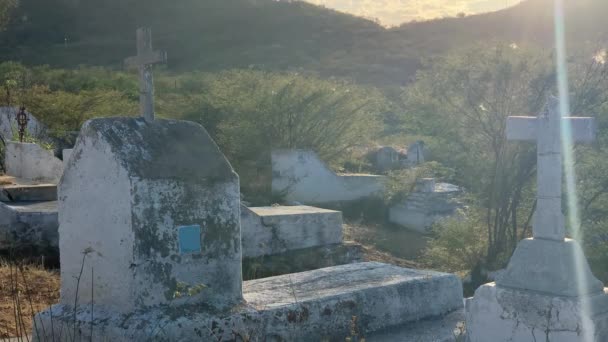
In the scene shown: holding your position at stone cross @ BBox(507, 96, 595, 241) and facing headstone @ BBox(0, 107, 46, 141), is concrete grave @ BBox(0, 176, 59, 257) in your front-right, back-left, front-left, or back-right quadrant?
front-left

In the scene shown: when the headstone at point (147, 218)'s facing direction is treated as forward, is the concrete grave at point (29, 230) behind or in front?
behind

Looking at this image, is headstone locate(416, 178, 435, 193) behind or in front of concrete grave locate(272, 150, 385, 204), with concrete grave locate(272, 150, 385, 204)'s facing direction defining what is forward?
in front

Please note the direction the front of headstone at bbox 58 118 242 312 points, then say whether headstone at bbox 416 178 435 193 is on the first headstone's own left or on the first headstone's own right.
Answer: on the first headstone's own left

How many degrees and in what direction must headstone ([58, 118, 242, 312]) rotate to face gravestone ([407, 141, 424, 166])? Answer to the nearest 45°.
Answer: approximately 90° to its left

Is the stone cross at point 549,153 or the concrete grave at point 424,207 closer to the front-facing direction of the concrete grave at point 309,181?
the concrete grave

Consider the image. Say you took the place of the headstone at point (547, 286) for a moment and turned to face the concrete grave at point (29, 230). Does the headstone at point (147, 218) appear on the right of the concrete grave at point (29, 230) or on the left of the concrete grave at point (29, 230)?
left

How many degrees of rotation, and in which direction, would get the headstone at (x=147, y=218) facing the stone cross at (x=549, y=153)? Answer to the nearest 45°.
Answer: approximately 45° to its left

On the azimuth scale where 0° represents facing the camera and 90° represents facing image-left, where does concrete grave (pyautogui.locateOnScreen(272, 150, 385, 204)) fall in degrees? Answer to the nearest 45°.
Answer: approximately 270°

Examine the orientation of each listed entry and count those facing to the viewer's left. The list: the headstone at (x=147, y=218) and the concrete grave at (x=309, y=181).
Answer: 0

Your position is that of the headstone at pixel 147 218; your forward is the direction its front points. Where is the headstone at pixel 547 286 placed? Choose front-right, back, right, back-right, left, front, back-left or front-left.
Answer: front-left
